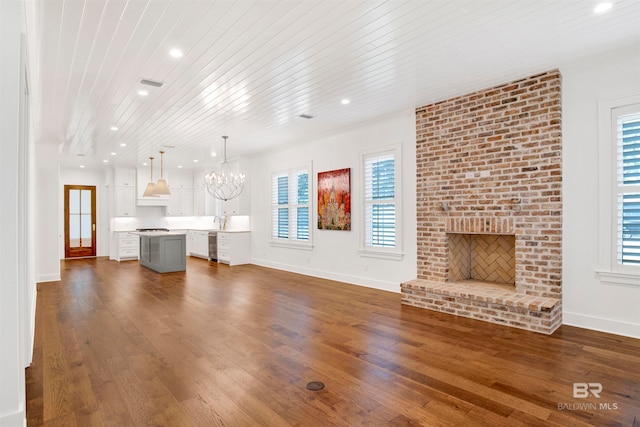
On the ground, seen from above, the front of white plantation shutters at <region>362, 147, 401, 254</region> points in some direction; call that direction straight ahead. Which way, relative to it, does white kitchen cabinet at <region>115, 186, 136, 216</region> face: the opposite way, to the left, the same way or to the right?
to the left

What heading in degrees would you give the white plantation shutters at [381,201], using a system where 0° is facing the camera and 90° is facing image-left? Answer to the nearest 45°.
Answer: approximately 45°

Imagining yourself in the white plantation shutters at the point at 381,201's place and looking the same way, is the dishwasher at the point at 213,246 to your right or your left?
on your right

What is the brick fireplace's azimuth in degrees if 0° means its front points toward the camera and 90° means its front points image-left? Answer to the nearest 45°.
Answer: approximately 45°

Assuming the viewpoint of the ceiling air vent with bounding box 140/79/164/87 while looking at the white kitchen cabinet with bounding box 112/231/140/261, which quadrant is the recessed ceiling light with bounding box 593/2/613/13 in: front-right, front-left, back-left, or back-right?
back-right
